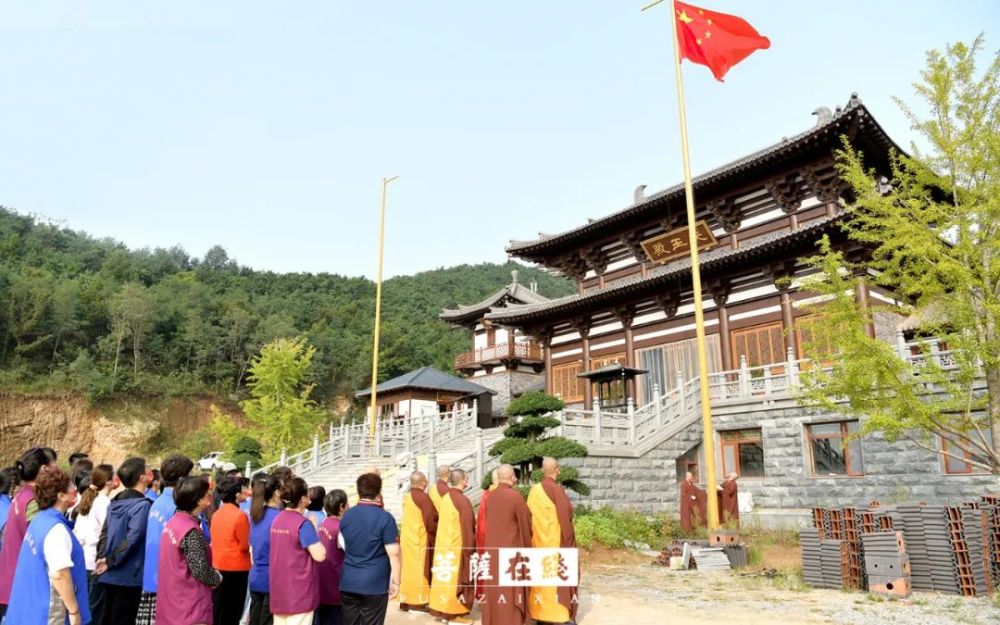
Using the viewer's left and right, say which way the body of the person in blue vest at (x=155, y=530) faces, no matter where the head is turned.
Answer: facing away from the viewer and to the right of the viewer

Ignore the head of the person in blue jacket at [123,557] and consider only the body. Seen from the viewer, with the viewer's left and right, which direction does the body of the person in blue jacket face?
facing away from the viewer and to the right of the viewer

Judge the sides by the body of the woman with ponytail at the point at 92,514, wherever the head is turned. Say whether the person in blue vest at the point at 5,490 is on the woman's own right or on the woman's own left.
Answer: on the woman's own left

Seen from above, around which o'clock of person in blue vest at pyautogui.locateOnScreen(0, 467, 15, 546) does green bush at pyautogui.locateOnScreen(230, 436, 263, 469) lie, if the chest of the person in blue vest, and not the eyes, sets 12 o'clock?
The green bush is roughly at 11 o'clock from the person in blue vest.

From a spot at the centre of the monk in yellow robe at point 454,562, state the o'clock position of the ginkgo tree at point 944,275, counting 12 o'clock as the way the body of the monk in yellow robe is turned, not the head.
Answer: The ginkgo tree is roughly at 12 o'clock from the monk in yellow robe.
